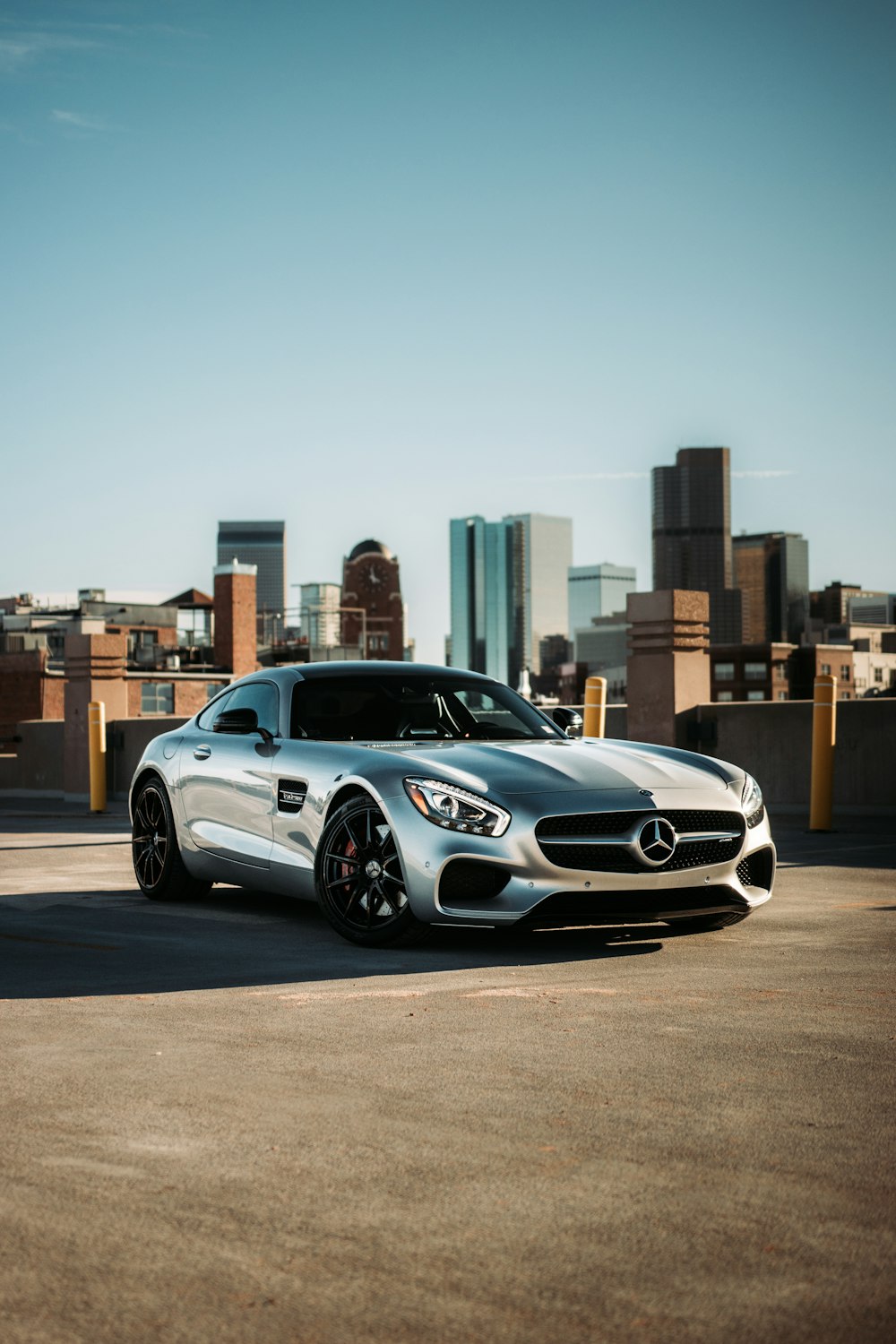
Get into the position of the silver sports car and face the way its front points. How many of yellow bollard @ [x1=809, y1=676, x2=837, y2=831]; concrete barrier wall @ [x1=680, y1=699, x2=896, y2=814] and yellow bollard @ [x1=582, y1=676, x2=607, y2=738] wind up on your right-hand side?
0

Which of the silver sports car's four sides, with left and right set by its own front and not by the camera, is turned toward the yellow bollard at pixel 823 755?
left

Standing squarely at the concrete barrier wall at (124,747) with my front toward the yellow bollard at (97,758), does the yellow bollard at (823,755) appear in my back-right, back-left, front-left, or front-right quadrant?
front-left

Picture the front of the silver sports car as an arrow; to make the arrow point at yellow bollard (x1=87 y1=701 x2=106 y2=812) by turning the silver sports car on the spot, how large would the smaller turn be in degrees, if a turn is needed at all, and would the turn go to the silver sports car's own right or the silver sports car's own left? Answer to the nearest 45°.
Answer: approximately 135° to the silver sports car's own left

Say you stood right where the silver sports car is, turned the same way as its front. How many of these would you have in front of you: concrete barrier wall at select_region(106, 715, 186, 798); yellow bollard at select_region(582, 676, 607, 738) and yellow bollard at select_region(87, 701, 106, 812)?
0

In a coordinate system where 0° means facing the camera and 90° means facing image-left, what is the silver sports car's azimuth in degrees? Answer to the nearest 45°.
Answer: approximately 315°

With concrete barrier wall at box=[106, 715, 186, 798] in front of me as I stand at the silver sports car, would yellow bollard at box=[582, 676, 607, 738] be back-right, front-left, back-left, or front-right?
front-right

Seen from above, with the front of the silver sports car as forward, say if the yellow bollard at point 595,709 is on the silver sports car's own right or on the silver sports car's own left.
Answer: on the silver sports car's own left

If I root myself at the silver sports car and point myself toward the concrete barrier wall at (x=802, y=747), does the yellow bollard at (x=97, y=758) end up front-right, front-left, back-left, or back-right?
front-left

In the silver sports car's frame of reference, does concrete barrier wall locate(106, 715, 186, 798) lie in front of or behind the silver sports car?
behind

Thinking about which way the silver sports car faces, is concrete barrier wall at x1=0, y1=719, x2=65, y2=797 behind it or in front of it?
behind

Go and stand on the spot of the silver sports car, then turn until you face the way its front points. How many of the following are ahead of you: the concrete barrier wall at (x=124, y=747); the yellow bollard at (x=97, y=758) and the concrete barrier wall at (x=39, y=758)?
0

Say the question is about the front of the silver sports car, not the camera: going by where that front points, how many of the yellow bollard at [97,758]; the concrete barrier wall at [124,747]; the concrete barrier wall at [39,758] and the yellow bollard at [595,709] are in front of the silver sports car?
0

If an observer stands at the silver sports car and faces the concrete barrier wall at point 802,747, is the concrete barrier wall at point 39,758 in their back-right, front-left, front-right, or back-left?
front-left

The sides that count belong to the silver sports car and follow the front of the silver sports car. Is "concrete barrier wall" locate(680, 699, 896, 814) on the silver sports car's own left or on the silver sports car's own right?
on the silver sports car's own left
